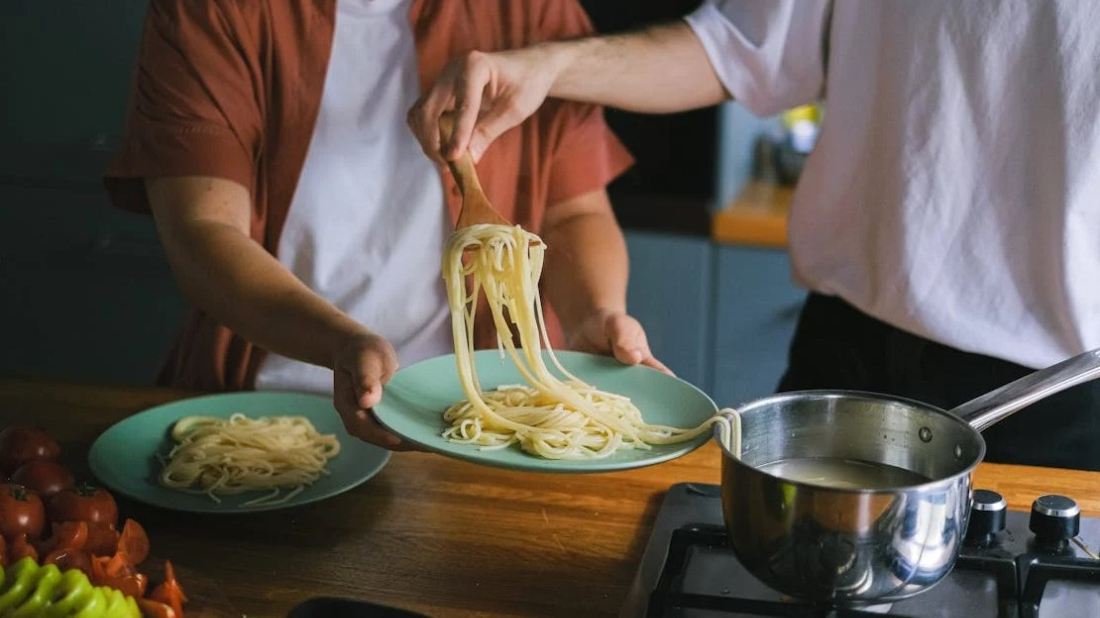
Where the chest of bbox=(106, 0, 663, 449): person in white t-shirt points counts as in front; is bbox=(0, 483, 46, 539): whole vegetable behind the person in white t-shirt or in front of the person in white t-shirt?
in front

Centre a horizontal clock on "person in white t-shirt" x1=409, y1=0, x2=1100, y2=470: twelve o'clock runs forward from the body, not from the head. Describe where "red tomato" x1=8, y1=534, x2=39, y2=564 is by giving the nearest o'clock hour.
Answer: The red tomato is roughly at 12 o'clock from the person in white t-shirt.

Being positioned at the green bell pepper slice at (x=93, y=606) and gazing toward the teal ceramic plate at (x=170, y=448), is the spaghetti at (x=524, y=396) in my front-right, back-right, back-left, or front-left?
front-right

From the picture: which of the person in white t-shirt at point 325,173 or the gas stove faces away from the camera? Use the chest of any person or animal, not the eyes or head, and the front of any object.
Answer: the gas stove

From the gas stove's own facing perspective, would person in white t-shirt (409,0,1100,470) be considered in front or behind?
in front

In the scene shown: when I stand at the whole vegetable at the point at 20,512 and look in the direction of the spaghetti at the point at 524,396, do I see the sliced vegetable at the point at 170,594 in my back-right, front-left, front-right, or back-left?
front-right

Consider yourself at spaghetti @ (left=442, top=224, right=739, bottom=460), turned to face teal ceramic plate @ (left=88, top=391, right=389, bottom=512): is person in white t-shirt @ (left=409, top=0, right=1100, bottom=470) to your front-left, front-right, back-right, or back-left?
back-right

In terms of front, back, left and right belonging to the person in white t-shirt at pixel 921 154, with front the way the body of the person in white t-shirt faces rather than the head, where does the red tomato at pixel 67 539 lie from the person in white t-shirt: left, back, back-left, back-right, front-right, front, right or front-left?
front

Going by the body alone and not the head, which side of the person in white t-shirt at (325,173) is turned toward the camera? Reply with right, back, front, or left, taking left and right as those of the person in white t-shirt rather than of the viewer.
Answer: front

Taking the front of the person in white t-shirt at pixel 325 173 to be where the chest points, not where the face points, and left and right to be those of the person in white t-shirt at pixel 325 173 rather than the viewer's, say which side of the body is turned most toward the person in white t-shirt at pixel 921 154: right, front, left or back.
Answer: left

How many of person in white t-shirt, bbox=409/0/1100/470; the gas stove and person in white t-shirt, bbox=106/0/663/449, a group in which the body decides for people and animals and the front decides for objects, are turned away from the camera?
1

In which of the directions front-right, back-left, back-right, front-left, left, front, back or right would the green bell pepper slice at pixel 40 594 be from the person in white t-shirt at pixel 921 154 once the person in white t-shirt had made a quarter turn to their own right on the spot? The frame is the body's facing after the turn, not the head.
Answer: left

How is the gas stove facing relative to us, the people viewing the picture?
facing away from the viewer
